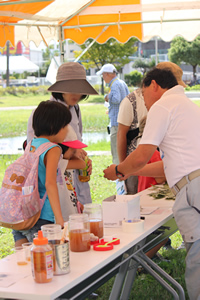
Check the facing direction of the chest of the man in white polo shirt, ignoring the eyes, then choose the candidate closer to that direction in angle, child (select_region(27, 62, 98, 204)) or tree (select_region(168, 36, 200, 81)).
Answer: the child

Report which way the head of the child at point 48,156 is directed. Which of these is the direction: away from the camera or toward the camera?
away from the camera

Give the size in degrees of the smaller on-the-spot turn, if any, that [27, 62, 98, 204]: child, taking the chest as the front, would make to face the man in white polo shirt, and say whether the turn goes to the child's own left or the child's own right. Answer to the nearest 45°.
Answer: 0° — they already face them

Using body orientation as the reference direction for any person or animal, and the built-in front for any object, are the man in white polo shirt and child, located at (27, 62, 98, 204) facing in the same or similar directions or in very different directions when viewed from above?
very different directions

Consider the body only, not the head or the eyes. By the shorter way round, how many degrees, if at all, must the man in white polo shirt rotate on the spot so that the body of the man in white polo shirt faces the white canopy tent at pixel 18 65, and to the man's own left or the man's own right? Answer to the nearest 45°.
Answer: approximately 45° to the man's own right

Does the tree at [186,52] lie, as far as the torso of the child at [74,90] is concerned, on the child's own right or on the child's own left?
on the child's own left

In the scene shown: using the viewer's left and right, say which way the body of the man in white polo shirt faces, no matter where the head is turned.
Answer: facing away from the viewer and to the left of the viewer

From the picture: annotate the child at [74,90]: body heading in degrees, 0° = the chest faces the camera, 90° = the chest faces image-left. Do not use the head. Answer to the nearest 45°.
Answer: approximately 315°
